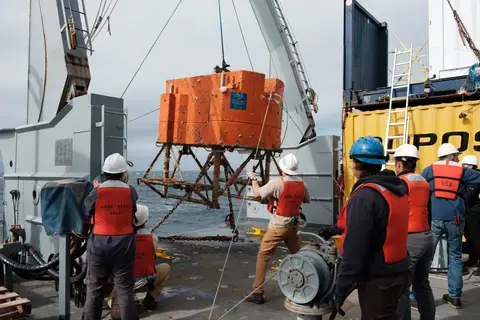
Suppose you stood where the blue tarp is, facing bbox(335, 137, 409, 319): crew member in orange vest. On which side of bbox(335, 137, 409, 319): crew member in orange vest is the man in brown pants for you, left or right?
left

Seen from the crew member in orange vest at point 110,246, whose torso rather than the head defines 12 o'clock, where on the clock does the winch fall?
The winch is roughly at 4 o'clock from the crew member in orange vest.

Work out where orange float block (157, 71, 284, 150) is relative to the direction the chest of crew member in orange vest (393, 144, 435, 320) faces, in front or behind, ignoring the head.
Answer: in front

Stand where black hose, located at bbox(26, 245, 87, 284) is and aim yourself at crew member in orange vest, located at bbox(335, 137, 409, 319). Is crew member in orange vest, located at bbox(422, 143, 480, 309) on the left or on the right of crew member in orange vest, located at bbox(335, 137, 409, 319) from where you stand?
left

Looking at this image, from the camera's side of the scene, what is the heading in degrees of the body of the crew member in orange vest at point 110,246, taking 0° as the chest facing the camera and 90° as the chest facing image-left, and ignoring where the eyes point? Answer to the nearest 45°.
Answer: approximately 180°

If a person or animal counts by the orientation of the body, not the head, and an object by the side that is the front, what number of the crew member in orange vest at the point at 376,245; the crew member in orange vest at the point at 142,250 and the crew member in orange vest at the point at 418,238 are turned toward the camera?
0

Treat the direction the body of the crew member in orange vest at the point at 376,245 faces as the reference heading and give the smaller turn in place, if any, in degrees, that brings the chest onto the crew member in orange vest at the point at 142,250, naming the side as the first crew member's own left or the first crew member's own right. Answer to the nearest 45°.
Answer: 0° — they already face them

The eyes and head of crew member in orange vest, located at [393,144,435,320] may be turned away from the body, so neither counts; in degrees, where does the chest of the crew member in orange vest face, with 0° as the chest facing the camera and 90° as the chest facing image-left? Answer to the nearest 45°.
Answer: approximately 135°

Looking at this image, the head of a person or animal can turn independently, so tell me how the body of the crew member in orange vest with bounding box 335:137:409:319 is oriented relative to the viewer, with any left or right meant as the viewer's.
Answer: facing away from the viewer and to the left of the viewer

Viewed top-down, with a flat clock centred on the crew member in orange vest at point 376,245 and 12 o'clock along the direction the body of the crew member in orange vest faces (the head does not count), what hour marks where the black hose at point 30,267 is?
The black hose is roughly at 11 o'clock from the crew member in orange vest.

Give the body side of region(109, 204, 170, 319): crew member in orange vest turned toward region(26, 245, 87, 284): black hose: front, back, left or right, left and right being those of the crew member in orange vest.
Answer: left

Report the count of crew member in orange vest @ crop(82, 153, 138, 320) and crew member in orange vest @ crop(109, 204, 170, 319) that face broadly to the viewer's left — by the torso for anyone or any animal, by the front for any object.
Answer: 0

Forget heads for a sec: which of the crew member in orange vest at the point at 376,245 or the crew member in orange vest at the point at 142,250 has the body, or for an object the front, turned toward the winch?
the crew member in orange vest at the point at 376,245
